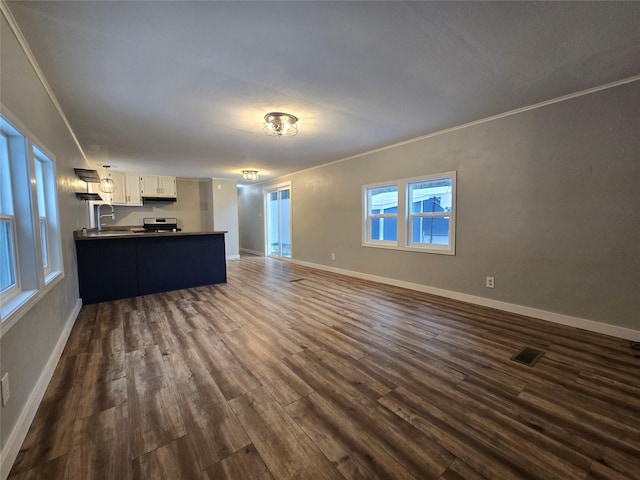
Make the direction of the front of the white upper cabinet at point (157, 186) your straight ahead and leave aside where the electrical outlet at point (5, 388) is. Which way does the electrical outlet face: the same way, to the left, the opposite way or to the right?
to the left

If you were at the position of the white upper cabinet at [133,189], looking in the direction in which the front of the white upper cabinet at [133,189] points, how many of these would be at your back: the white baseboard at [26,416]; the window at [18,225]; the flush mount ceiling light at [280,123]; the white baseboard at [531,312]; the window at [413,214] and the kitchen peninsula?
0

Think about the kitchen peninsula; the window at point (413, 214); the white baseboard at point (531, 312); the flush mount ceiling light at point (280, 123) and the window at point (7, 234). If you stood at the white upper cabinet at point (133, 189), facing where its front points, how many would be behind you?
0

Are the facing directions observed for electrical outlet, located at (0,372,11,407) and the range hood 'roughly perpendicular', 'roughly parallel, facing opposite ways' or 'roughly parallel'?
roughly perpendicular

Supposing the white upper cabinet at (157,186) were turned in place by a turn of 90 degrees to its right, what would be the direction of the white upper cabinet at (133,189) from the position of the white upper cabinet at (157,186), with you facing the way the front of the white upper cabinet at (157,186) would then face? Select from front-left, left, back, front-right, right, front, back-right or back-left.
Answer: front

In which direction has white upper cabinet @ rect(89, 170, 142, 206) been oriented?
toward the camera

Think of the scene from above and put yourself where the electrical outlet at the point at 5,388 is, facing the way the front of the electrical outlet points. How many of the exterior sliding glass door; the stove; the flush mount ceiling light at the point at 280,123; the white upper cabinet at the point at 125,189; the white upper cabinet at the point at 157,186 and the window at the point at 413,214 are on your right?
0

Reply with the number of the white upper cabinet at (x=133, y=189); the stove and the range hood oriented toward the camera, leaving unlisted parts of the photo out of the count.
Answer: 3

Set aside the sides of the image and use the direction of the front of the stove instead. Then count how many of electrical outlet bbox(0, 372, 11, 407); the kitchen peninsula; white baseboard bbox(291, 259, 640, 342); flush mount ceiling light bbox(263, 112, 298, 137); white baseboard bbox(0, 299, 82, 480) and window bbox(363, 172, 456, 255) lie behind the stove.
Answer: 0

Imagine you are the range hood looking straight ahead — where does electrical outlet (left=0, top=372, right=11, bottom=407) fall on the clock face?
The electrical outlet is roughly at 12 o'clock from the range hood.

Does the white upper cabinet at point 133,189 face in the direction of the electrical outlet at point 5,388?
yes

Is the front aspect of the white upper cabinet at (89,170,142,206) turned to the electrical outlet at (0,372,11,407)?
yes

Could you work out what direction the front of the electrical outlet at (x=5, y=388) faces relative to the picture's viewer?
facing the viewer and to the right of the viewer

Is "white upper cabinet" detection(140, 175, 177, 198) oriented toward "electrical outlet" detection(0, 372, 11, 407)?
yes

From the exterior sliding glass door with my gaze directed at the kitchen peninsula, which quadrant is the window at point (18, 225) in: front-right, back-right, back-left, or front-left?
front-left

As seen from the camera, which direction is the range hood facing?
toward the camera

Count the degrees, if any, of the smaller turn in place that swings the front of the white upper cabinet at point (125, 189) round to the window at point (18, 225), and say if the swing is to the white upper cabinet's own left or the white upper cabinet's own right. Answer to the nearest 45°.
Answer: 0° — it already faces it

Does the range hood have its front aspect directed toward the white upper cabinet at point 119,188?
no

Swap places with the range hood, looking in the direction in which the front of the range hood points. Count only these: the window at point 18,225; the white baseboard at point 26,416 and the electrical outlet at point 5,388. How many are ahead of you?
3
